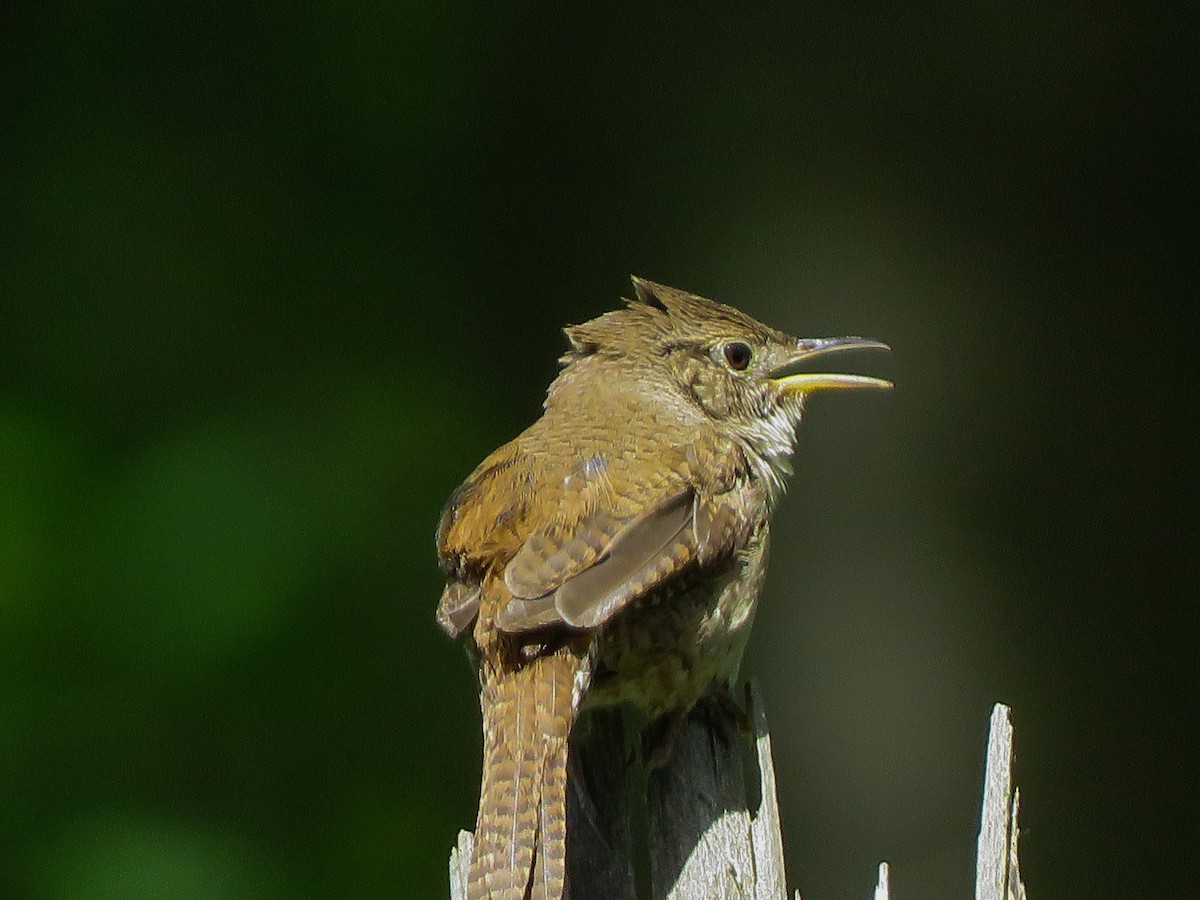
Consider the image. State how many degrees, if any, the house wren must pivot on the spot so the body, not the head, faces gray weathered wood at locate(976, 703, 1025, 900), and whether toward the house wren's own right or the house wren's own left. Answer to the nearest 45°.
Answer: approximately 90° to the house wren's own right

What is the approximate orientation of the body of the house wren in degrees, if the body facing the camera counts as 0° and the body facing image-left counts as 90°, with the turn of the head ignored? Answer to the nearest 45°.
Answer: approximately 225°
